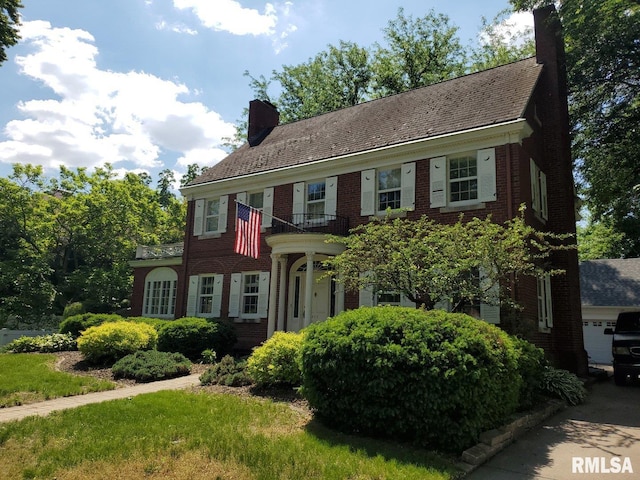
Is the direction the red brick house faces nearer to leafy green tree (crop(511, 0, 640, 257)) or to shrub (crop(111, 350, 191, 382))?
the shrub

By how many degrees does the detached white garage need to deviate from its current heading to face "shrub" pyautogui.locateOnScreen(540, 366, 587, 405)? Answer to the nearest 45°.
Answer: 0° — it already faces it

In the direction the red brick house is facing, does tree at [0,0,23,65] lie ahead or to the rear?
ahead

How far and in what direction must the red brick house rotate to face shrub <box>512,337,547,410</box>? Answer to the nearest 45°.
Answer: approximately 45° to its left

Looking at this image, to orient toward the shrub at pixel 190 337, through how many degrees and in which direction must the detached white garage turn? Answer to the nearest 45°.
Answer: approximately 45° to its right

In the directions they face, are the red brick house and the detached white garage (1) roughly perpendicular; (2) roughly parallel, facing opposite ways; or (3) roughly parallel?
roughly parallel

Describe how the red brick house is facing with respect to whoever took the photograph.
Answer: facing the viewer and to the left of the viewer

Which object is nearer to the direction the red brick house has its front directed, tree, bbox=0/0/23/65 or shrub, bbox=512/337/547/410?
the tree

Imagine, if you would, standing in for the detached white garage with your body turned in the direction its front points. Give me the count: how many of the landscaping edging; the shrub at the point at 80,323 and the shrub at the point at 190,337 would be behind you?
0

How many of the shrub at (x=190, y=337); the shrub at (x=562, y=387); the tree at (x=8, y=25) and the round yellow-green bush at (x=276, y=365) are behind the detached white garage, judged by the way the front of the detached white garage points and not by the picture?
0

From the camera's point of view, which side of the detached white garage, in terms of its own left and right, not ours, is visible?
front

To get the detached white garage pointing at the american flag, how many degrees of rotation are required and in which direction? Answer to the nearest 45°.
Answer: approximately 45° to its right

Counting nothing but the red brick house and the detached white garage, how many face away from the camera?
0

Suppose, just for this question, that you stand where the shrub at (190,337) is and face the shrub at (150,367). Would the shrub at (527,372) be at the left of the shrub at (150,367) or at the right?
left

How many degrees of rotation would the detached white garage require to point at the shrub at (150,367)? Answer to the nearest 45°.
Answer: approximately 45° to its right
